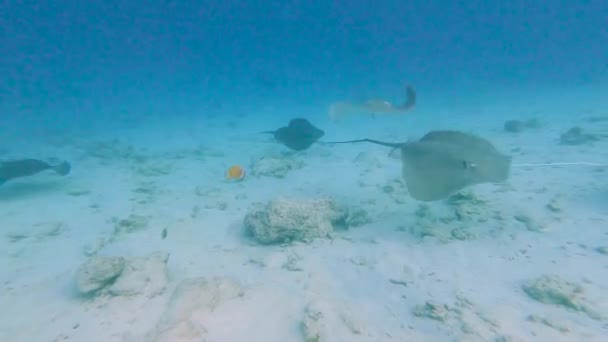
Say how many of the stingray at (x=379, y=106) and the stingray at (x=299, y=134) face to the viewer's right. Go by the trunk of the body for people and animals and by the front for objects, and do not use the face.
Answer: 1

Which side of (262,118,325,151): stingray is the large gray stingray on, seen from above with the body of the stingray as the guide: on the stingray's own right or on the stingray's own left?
on the stingray's own right

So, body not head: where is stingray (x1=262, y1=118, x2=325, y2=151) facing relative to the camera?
to the viewer's right

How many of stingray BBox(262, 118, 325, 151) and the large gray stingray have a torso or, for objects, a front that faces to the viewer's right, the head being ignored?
2

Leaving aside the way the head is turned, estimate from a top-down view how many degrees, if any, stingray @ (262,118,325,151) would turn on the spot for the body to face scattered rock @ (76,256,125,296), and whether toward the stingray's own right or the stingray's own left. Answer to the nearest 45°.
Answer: approximately 135° to the stingray's own right

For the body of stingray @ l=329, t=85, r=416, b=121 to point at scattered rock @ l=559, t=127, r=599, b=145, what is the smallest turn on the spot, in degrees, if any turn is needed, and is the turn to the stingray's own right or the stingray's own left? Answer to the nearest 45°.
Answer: approximately 135° to the stingray's own left

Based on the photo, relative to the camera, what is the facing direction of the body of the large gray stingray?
to the viewer's right
